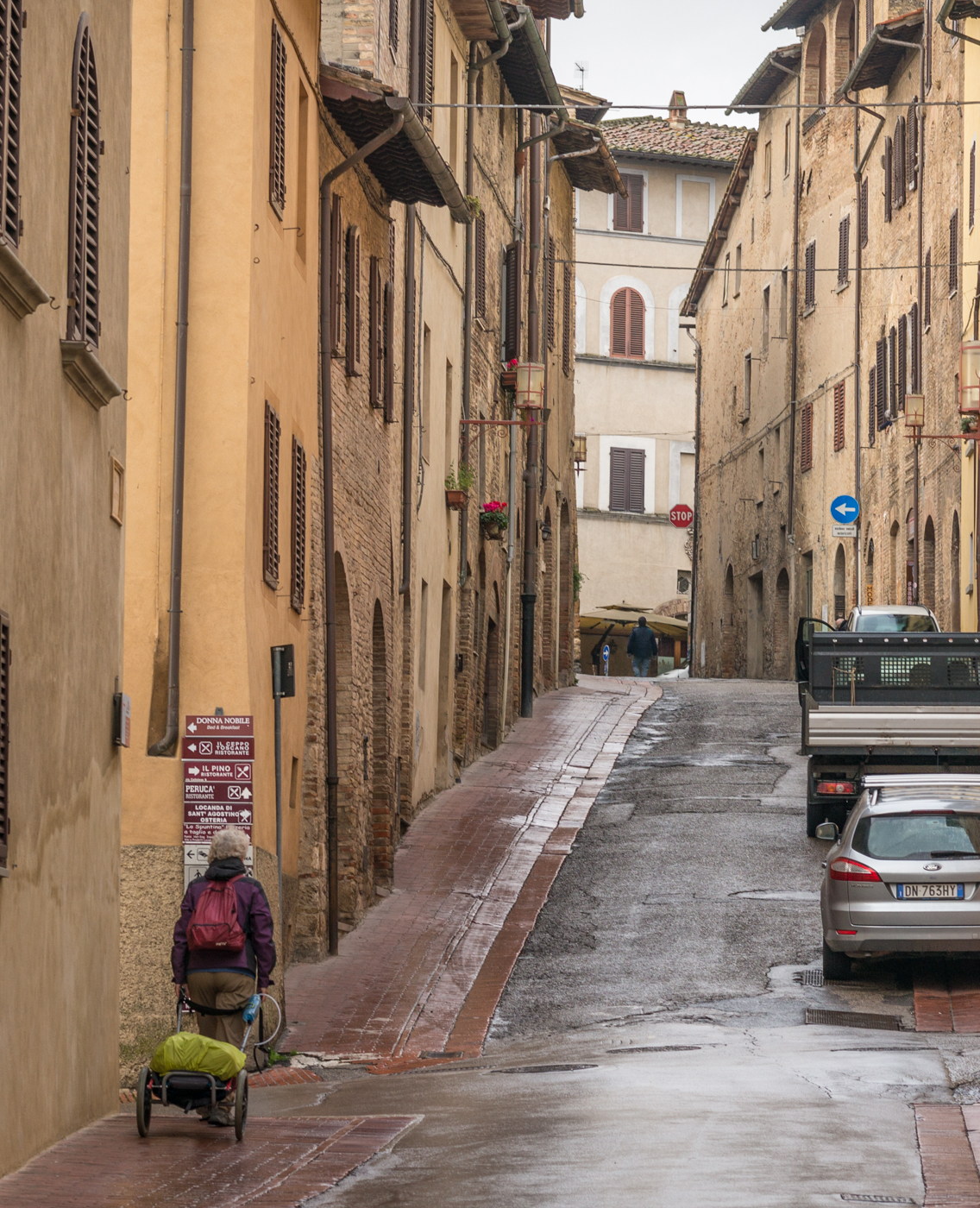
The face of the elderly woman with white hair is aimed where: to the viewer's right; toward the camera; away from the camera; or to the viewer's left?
away from the camera

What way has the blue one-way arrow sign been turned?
toward the camera

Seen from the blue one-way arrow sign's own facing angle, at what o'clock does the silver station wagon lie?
The silver station wagon is roughly at 12 o'clock from the blue one-way arrow sign.

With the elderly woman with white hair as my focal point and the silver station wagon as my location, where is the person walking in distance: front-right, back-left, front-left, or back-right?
back-right

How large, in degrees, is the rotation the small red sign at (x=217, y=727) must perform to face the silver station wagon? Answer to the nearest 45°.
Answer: approximately 90° to its left

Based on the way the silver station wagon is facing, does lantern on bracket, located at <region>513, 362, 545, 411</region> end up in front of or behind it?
in front

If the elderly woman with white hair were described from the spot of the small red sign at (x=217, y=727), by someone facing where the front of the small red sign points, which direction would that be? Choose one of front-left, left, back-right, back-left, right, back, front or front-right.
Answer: front

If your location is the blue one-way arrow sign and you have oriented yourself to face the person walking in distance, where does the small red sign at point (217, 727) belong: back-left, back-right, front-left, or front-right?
back-left

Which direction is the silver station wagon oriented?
away from the camera

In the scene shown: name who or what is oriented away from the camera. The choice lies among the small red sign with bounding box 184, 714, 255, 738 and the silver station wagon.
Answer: the silver station wagon

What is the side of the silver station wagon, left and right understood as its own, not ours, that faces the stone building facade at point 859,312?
front

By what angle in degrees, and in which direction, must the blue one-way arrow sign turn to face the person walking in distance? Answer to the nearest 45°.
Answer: approximately 135° to its right

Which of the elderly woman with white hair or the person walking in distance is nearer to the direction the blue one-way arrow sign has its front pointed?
the elderly woman with white hair

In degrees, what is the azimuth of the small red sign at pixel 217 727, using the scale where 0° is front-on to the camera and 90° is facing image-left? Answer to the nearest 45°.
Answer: approximately 0°

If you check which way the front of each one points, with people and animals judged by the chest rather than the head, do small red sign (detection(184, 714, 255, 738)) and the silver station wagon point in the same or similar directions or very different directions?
very different directions

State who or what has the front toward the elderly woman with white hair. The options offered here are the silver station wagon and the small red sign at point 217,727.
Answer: the small red sign

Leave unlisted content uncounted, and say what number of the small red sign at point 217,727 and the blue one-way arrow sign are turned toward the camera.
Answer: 2
